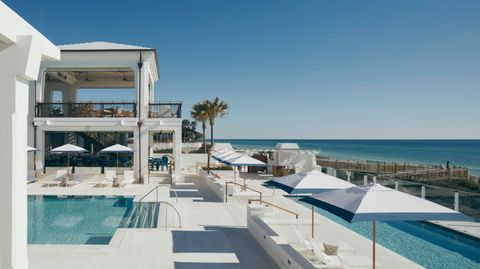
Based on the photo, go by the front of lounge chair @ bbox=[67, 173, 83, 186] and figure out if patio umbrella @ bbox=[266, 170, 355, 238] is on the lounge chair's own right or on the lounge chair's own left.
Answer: on the lounge chair's own left

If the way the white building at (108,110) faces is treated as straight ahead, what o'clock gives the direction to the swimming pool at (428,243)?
The swimming pool is roughly at 11 o'clock from the white building.

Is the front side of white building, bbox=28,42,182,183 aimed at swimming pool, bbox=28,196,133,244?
yes

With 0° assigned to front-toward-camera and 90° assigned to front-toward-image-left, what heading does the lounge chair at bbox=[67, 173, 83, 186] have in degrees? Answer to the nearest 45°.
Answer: approximately 45°

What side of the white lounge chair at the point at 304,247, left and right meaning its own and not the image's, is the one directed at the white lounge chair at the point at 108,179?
back

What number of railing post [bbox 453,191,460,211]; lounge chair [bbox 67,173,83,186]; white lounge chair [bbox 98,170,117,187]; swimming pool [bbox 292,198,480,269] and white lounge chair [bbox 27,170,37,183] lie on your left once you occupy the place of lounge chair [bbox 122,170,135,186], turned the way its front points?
2

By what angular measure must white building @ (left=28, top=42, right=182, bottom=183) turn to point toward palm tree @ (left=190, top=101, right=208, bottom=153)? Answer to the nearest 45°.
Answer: approximately 135° to its left

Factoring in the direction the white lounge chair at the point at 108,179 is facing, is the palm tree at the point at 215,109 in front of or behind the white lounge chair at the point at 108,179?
behind

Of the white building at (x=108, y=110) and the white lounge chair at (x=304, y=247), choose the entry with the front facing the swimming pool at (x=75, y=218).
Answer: the white building

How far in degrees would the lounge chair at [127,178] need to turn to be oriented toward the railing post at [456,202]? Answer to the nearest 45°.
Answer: approximately 90° to its left

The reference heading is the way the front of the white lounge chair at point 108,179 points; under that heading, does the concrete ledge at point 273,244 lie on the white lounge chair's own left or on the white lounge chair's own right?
on the white lounge chair's own left

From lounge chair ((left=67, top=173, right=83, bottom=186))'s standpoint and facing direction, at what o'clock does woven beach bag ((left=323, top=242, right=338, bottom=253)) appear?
The woven beach bag is roughly at 10 o'clock from the lounge chair.

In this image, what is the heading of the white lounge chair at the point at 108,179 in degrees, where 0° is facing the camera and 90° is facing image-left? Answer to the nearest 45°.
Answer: approximately 45°

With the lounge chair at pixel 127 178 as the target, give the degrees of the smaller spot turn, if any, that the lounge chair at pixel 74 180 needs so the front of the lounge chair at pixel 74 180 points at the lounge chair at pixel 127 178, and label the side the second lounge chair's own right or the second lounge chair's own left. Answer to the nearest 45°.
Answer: approximately 90° to the second lounge chair's own left

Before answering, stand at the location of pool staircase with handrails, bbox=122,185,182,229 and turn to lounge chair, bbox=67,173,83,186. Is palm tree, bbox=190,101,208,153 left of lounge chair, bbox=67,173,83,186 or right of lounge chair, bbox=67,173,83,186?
right
